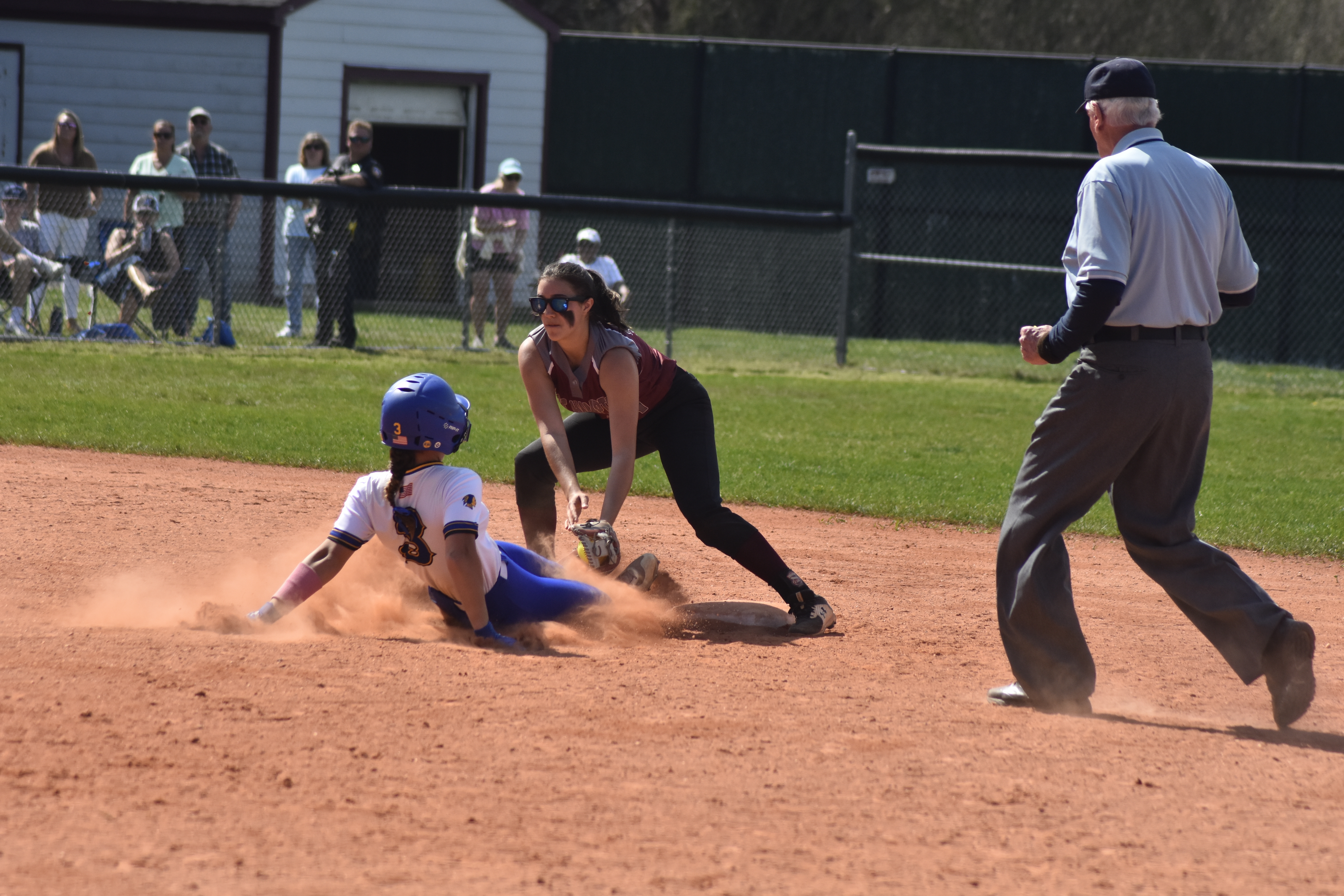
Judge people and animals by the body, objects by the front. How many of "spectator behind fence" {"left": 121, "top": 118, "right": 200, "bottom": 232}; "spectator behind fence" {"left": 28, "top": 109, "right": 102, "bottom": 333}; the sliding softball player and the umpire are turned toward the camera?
2

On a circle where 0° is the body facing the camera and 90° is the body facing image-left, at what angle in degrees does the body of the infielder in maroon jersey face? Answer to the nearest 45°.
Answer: approximately 45°

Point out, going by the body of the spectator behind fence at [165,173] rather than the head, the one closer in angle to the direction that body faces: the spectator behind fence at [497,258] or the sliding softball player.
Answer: the sliding softball player

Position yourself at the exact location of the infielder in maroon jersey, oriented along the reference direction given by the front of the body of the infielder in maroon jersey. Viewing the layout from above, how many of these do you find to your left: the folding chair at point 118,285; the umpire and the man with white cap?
1

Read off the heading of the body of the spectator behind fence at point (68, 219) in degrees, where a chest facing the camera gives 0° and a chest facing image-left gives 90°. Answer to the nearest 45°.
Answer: approximately 0°

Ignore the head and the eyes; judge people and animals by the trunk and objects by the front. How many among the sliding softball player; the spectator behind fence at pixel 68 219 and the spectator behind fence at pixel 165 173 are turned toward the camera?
2

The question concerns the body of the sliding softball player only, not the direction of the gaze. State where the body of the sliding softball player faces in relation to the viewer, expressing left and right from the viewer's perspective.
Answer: facing away from the viewer and to the right of the viewer

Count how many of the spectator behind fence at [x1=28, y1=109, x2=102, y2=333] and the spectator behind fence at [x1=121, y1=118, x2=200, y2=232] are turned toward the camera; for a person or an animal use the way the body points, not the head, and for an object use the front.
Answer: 2

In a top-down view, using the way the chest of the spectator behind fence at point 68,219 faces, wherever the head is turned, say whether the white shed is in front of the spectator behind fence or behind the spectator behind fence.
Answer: behind

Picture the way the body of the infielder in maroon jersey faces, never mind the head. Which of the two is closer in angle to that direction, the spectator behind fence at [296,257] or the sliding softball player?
the sliding softball player

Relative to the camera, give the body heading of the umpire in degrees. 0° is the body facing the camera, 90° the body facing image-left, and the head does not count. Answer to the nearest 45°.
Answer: approximately 135°
